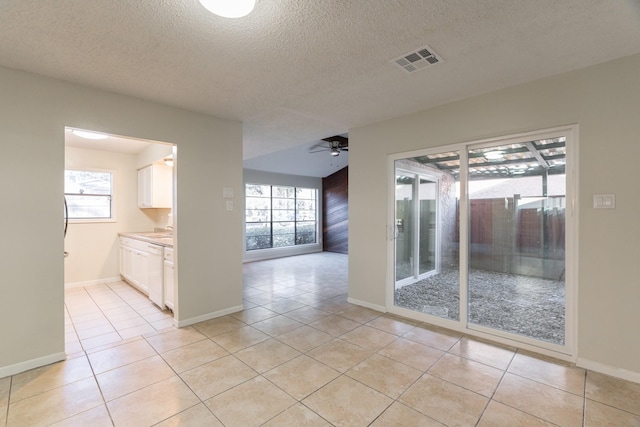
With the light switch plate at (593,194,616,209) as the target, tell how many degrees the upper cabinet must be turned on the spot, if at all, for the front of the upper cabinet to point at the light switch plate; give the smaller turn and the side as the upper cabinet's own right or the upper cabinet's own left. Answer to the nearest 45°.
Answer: approximately 135° to the upper cabinet's own left

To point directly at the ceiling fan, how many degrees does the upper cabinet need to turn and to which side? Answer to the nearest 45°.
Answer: approximately 180°

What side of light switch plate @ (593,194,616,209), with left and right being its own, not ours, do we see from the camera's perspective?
front

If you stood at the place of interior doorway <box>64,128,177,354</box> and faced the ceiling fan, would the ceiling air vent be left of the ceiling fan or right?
right

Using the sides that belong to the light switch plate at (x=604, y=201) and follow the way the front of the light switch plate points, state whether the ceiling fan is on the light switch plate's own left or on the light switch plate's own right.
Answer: on the light switch plate's own right

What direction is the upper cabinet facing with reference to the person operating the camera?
facing to the left of the viewer

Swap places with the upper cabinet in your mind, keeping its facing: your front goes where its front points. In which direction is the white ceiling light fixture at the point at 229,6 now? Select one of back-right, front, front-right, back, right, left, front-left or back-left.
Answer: left

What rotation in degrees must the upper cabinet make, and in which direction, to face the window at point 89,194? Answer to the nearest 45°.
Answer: approximately 45° to its right

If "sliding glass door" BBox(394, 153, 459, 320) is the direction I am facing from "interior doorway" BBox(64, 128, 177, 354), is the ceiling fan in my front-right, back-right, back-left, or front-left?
front-left

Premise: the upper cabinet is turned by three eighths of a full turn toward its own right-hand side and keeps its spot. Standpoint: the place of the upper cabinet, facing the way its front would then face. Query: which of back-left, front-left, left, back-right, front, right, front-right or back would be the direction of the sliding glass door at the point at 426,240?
right

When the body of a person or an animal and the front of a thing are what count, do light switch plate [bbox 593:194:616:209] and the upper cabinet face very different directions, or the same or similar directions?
same or similar directions
